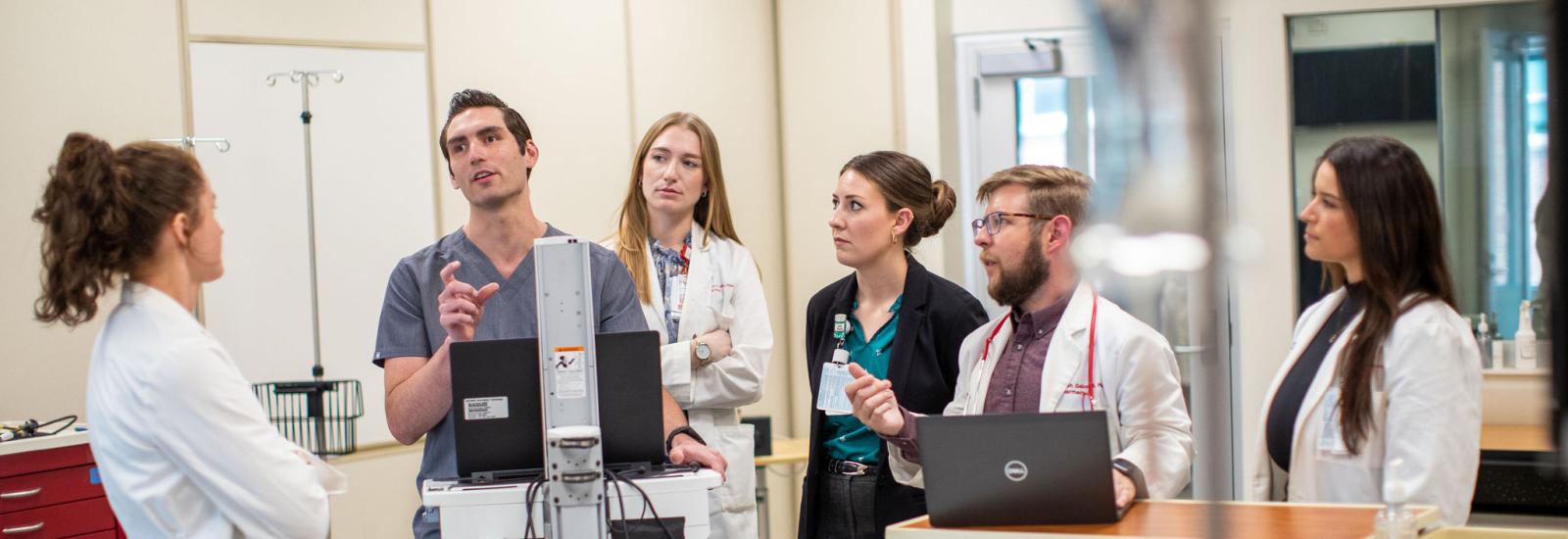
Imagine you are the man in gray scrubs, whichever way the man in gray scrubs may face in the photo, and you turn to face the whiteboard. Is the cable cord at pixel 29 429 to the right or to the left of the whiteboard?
left

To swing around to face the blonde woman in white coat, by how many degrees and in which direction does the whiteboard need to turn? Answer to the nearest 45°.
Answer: approximately 45° to its left

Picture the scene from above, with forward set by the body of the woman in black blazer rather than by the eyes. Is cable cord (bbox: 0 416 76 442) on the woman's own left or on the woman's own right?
on the woman's own right

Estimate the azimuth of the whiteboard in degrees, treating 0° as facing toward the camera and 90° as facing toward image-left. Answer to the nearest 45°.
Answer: approximately 0°

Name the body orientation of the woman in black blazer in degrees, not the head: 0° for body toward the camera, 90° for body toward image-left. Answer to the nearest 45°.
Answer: approximately 45°

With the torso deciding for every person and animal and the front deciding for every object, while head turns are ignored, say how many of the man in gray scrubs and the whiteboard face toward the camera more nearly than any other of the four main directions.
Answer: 2

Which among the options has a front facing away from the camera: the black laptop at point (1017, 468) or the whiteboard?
the black laptop

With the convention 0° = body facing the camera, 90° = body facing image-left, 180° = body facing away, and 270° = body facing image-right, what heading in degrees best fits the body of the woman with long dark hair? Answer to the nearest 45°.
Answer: approximately 45°

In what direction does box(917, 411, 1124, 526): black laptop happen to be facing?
away from the camera
